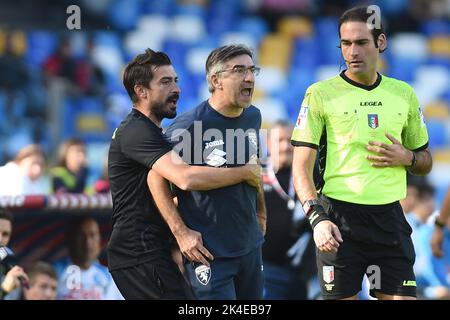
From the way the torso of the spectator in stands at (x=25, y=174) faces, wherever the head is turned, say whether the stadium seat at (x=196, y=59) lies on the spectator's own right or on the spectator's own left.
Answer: on the spectator's own left

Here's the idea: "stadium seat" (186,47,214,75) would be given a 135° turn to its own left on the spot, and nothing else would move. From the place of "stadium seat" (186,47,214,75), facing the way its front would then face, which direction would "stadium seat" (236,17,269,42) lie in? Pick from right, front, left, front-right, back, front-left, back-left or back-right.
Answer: front

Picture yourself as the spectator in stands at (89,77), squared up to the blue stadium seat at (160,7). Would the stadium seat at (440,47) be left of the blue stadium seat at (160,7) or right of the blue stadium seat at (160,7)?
right

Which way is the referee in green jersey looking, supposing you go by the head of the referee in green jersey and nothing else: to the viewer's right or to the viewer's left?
to the viewer's left

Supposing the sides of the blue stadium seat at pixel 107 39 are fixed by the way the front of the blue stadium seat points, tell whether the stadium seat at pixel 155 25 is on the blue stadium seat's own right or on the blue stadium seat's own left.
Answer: on the blue stadium seat's own left

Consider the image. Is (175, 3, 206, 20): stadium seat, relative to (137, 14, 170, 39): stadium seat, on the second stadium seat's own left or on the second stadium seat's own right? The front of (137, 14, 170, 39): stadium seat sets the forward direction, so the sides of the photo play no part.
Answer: on the second stadium seat's own left

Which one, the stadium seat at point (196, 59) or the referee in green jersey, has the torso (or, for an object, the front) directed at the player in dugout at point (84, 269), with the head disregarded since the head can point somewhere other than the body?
the stadium seat

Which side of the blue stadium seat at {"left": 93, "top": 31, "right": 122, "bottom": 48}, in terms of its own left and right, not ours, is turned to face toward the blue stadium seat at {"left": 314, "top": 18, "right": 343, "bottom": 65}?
left

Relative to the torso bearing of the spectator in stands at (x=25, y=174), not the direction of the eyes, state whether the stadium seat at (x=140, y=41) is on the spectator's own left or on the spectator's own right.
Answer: on the spectator's own left

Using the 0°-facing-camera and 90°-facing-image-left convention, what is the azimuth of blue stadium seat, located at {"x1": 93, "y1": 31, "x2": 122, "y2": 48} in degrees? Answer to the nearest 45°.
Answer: approximately 0°
